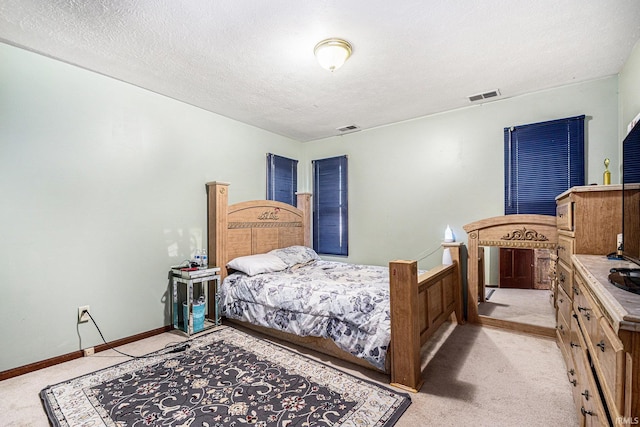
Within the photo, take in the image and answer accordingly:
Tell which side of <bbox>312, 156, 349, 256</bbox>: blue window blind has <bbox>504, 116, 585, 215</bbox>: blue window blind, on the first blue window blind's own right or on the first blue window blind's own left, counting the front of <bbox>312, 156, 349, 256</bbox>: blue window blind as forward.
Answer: on the first blue window blind's own left

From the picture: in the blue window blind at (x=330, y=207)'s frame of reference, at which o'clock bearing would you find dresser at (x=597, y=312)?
The dresser is roughly at 10 o'clock from the blue window blind.

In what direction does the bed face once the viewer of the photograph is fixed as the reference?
facing the viewer and to the right of the viewer

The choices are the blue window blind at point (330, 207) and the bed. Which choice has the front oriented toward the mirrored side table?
the blue window blind

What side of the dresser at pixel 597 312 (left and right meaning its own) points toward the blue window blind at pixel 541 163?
right

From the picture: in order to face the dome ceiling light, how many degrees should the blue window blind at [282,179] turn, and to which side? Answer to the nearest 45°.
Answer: approximately 45° to its right

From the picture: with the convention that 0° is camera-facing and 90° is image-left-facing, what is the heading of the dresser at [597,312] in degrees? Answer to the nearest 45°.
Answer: approximately 90°

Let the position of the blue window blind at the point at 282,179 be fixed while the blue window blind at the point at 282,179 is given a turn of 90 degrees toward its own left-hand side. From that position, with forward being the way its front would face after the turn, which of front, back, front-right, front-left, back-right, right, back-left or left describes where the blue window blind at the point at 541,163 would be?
right

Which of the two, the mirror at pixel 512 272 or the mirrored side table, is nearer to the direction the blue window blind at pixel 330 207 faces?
the mirrored side table

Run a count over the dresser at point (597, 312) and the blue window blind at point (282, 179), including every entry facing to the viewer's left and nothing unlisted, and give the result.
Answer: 1

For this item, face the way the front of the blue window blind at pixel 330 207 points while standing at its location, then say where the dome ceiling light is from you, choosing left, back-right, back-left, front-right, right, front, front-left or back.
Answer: front-left

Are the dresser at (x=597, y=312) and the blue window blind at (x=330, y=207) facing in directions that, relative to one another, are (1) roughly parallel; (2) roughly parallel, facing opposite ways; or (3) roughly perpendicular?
roughly perpendicular

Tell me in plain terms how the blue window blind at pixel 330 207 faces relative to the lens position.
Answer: facing the viewer and to the left of the viewer
